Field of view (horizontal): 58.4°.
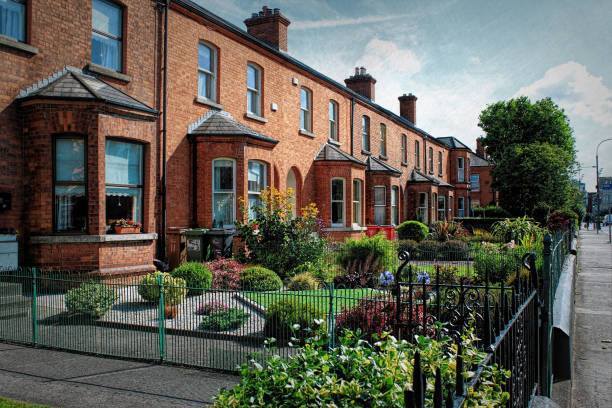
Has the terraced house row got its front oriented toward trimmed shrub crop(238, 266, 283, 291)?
yes

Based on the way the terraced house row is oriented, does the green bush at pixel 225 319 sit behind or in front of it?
in front

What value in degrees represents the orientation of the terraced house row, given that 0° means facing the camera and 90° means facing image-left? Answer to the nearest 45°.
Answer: approximately 315°

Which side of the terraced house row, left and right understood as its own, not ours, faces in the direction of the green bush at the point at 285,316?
front

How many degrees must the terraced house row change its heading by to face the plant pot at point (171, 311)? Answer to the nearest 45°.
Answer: approximately 45° to its right

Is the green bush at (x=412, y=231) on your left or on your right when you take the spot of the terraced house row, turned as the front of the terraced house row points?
on your left
